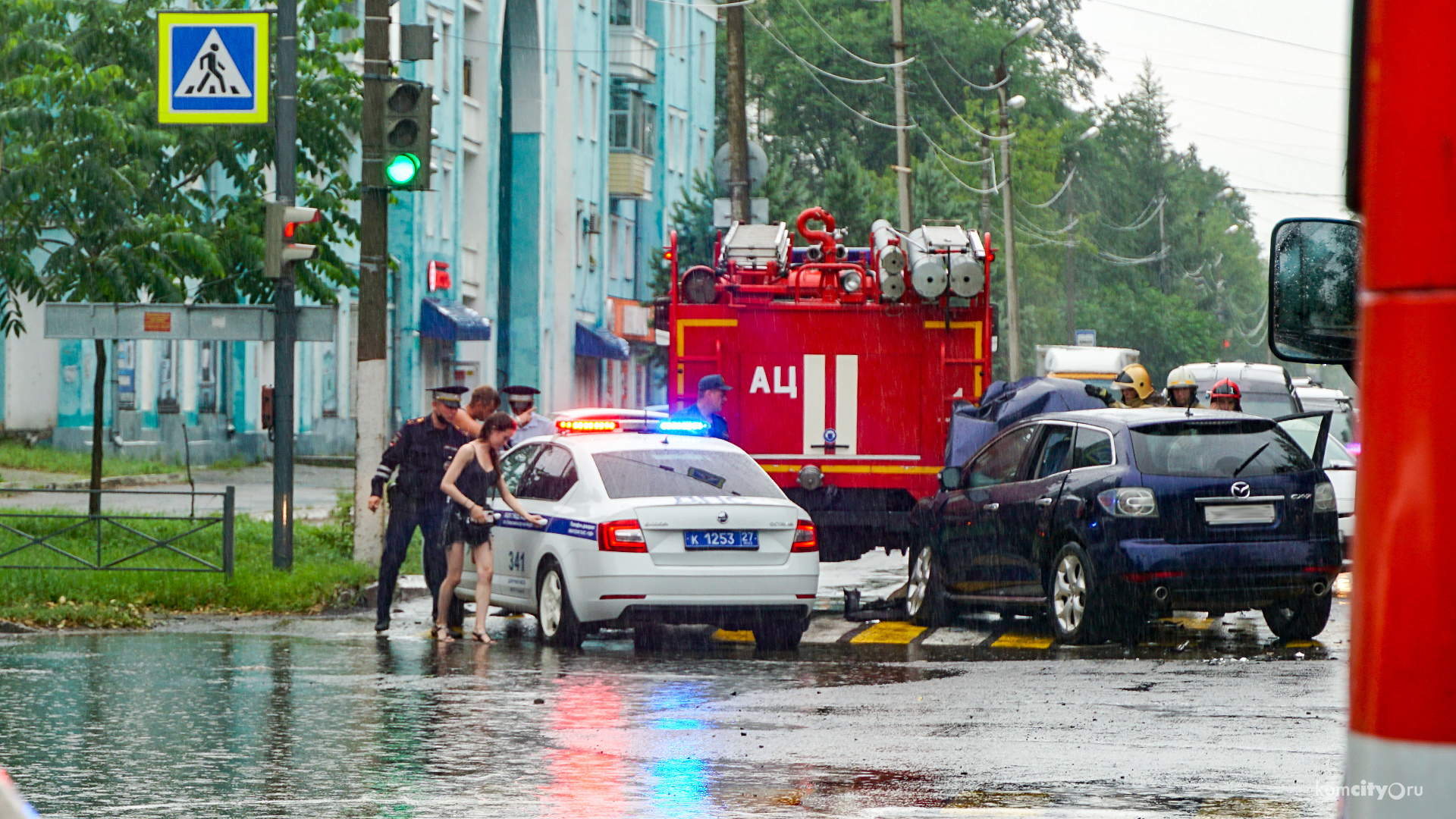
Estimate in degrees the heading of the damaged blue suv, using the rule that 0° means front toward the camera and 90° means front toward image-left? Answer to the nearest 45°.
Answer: approximately 135°

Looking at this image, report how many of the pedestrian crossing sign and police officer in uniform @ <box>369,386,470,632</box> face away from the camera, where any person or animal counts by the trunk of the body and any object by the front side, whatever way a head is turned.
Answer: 0

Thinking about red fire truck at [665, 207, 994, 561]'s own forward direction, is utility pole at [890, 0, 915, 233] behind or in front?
in front

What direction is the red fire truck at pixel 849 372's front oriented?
away from the camera

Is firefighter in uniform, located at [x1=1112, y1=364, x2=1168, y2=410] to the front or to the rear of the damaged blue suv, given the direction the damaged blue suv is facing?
to the front

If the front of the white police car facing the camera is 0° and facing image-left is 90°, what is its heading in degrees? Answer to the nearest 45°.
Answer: approximately 135°

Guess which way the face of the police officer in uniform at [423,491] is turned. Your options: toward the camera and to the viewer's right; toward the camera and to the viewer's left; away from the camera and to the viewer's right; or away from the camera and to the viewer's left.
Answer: toward the camera and to the viewer's right

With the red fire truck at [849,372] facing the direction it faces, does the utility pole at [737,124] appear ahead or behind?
ahead

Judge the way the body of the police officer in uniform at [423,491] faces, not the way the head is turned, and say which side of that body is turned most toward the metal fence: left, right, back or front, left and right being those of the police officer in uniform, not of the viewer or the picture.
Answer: back

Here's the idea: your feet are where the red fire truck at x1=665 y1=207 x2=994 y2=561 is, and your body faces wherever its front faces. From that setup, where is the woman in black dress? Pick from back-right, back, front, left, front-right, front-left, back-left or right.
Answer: back-left

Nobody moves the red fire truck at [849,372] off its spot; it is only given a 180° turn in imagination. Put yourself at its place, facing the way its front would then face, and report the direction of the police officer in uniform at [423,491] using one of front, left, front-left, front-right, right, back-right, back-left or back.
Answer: front-right
